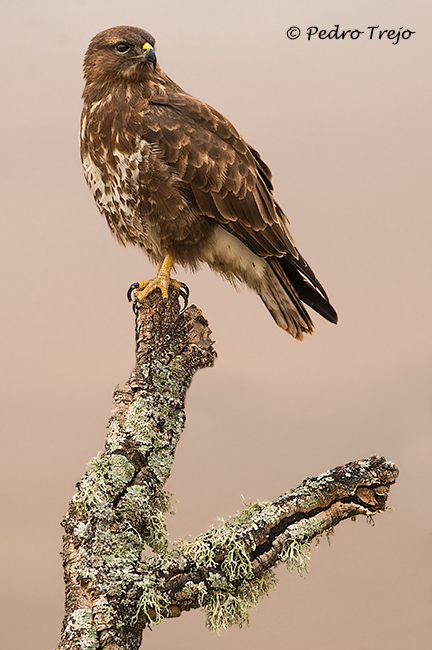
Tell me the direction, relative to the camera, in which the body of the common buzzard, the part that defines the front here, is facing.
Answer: to the viewer's left
